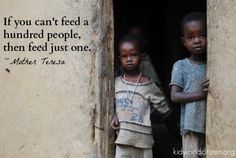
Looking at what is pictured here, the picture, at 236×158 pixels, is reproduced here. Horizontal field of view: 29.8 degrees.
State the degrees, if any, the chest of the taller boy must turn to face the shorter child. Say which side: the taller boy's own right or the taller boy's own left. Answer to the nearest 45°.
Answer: approximately 90° to the taller boy's own right

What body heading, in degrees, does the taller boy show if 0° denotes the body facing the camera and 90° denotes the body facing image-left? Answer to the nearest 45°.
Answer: approximately 0°
